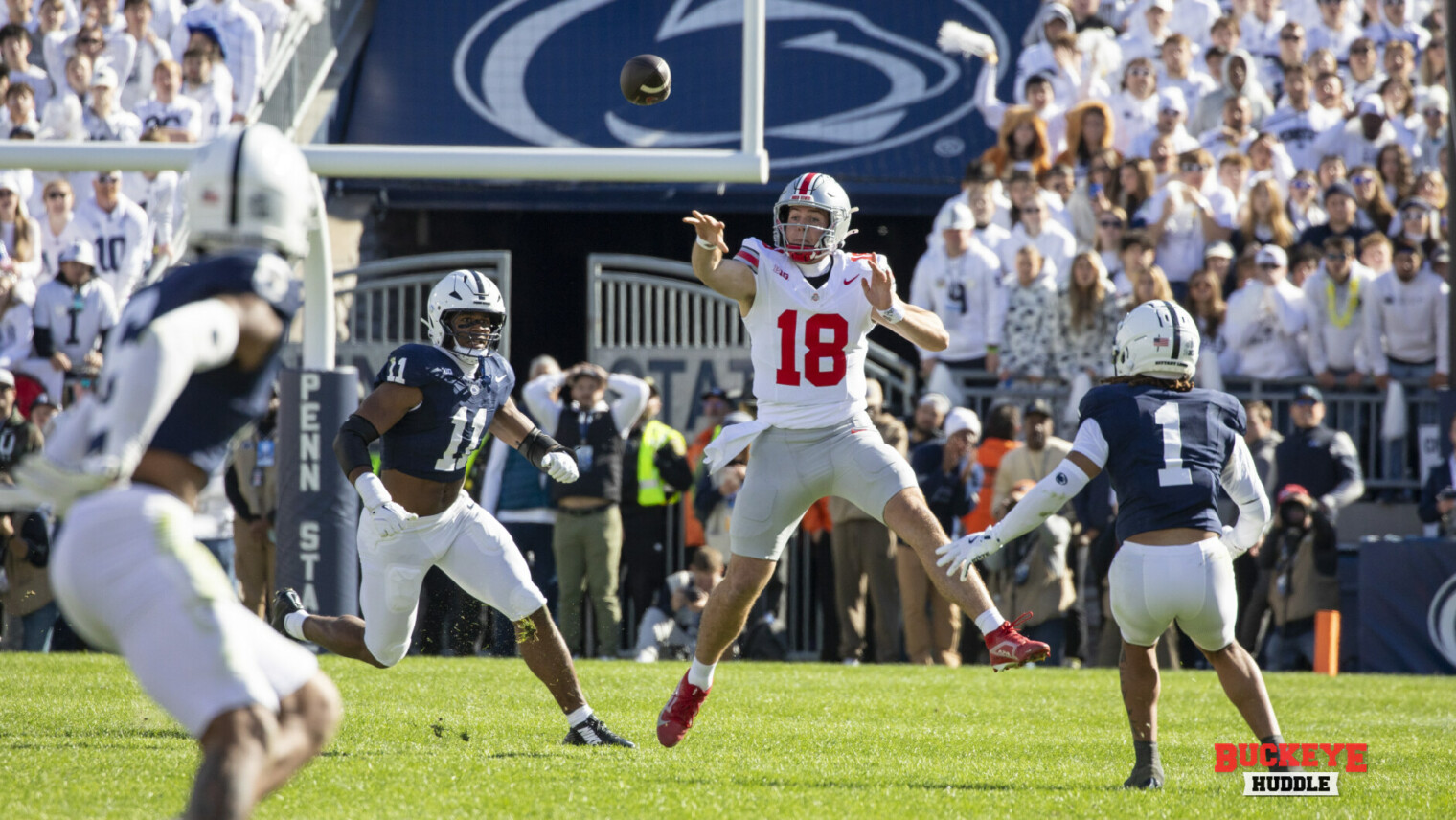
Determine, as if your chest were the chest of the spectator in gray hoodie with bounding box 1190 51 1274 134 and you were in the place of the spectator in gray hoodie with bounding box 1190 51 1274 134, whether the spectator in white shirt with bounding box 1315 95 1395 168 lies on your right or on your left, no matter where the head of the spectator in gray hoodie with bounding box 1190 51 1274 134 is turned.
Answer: on your left

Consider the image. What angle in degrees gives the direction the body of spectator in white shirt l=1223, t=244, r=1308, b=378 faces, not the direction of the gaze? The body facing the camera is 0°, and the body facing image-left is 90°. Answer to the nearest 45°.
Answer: approximately 0°

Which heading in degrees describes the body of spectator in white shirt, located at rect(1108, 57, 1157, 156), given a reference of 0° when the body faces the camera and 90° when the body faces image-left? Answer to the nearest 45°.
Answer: approximately 0°

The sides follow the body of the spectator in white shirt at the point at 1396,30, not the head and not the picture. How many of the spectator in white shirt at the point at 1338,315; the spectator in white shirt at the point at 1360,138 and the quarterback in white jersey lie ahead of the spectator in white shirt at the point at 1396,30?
3

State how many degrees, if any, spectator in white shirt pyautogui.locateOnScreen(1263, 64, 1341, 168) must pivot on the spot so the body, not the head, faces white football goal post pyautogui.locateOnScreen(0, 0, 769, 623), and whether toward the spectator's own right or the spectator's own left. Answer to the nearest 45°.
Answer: approximately 45° to the spectator's own right

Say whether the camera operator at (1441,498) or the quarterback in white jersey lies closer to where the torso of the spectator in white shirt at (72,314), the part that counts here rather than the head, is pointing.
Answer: the quarterback in white jersey
